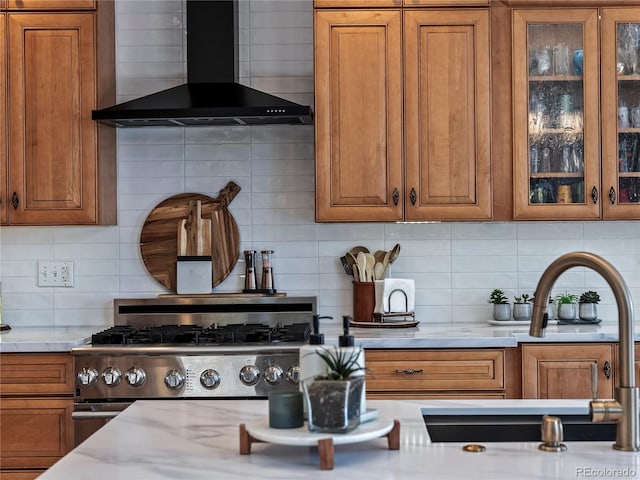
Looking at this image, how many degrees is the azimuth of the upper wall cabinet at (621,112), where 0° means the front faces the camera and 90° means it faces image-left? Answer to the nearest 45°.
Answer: approximately 0°

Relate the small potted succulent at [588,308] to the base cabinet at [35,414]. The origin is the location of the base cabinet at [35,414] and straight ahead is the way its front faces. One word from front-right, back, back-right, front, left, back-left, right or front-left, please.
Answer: left

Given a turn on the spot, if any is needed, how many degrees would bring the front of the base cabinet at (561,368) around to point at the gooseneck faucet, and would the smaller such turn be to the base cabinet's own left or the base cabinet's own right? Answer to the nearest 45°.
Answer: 0° — it already faces it

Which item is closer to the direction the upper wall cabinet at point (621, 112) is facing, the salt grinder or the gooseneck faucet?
the gooseneck faucet

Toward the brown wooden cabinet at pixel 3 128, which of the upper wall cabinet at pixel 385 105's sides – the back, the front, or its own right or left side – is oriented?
right

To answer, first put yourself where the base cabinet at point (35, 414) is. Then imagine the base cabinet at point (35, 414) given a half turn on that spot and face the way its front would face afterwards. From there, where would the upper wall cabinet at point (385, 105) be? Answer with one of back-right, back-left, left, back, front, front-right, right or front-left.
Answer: right

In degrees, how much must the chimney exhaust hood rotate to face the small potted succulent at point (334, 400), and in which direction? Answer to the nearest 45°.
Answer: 0° — it already faces it
